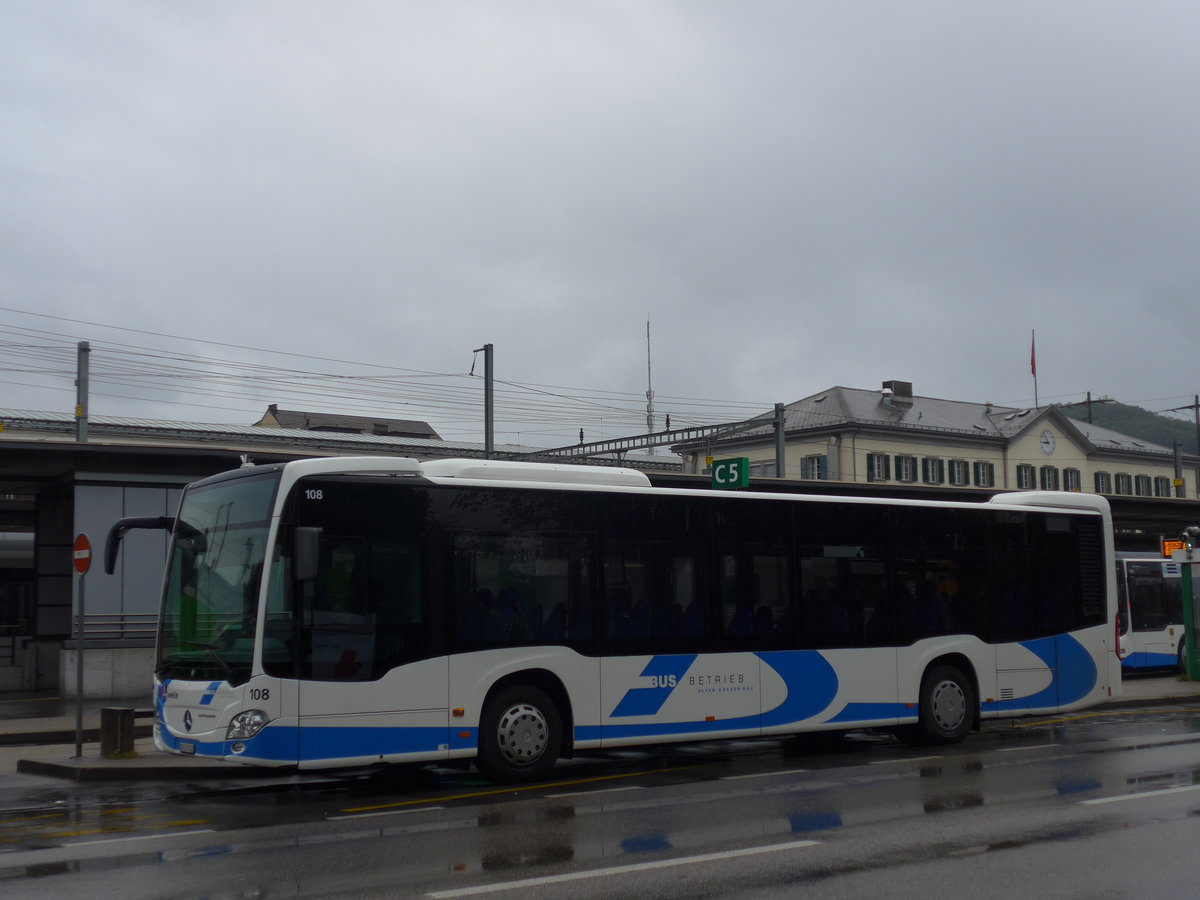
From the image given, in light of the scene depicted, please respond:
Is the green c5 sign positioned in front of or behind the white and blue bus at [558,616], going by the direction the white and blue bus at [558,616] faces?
behind

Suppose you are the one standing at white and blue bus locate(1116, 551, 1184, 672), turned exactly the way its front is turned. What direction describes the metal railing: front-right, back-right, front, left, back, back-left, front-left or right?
front

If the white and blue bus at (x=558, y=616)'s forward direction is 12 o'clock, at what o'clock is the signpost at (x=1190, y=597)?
The signpost is roughly at 6 o'clock from the white and blue bus.

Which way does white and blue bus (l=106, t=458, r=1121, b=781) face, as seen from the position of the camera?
facing the viewer and to the left of the viewer

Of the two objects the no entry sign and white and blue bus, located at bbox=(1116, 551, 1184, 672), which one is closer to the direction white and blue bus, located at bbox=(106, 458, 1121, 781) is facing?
the no entry sign

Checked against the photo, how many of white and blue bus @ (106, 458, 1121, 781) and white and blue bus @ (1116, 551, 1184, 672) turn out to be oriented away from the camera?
0

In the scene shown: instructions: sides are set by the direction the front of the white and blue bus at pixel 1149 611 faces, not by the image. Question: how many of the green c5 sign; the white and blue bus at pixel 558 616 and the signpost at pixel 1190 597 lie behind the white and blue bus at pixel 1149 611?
0

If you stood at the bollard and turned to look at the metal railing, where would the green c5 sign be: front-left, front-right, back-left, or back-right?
front-right

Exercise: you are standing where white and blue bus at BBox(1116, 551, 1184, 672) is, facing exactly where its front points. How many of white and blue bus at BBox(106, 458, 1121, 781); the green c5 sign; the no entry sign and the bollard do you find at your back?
0

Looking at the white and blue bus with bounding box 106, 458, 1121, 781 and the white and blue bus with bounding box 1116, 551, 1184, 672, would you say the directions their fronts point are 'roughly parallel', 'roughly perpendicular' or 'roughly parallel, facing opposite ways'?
roughly parallel

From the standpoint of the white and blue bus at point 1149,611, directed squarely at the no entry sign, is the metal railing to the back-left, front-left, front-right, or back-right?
front-right

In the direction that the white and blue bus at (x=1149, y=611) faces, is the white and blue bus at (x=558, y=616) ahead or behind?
ahead

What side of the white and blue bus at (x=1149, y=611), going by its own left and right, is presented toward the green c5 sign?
front

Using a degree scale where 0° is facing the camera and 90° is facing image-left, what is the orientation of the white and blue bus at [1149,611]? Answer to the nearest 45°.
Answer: approximately 45°
